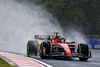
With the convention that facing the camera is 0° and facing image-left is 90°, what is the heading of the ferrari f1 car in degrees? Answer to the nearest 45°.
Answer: approximately 315°

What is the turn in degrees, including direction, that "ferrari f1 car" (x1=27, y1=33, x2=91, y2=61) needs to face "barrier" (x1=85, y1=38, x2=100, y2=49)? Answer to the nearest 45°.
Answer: approximately 135° to its left
